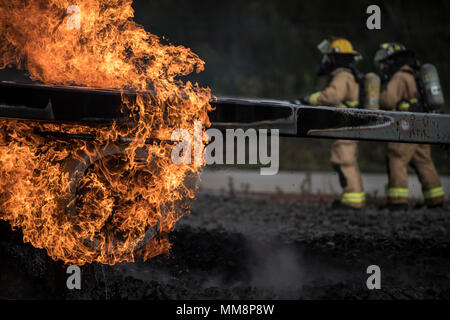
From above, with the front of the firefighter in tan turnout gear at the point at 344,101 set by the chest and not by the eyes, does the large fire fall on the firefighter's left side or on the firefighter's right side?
on the firefighter's left side

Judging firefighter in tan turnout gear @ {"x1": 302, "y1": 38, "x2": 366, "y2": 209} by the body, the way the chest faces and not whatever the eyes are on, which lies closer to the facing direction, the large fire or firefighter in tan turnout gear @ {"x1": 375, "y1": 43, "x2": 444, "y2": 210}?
the large fire

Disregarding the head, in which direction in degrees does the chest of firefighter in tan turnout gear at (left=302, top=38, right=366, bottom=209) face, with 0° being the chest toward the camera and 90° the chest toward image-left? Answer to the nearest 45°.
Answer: approximately 90°

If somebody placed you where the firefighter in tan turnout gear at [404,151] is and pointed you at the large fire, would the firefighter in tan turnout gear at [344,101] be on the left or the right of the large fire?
right

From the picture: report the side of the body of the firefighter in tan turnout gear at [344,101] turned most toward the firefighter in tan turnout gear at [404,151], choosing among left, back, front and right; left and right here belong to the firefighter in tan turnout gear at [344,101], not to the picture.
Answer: back
